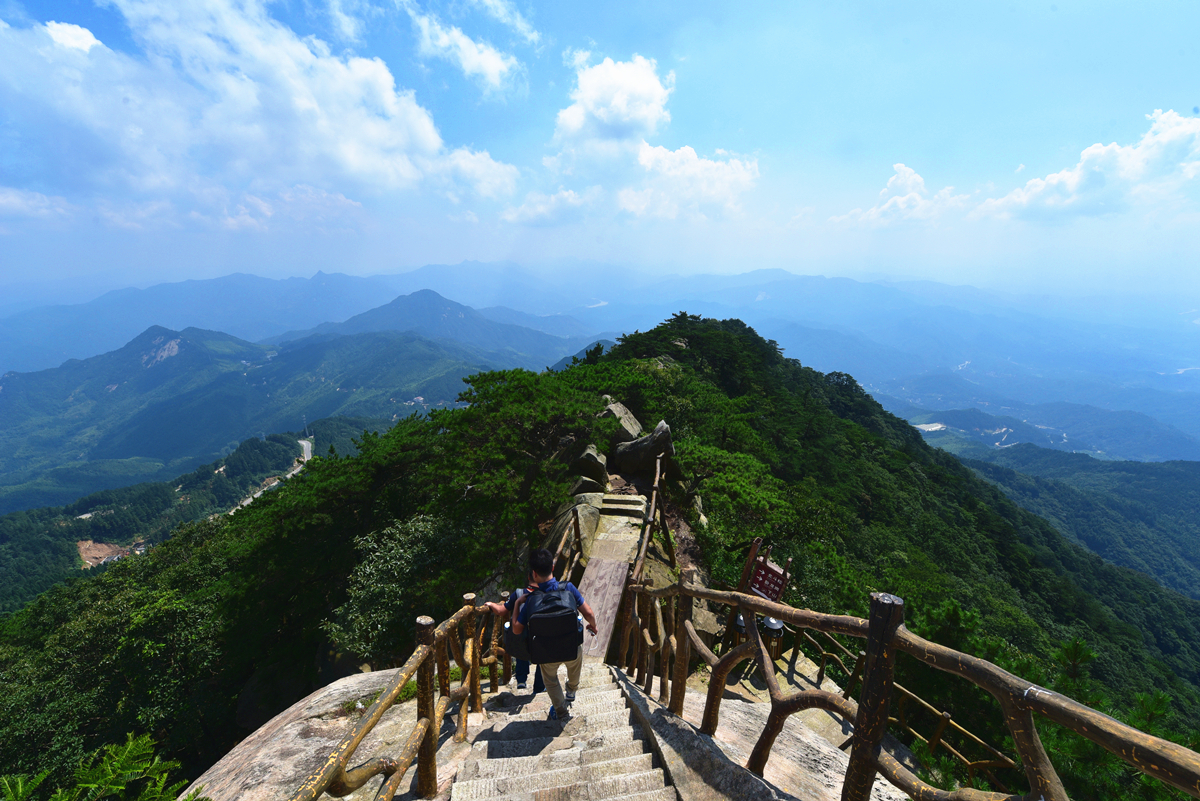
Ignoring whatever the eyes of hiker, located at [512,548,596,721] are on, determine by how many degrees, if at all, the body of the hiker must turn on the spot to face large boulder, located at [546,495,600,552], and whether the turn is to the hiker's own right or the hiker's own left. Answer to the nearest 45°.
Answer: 0° — they already face it

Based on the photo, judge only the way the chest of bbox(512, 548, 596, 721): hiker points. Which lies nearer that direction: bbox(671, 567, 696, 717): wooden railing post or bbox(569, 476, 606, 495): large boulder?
the large boulder

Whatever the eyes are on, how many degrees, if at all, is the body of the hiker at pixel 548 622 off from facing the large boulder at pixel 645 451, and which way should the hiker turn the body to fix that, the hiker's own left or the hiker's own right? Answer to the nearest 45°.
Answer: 0° — they already face it

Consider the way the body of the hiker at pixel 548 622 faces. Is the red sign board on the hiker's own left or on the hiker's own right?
on the hiker's own right

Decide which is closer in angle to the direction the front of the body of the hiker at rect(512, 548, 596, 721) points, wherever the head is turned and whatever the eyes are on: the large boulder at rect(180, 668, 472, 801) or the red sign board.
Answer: the red sign board

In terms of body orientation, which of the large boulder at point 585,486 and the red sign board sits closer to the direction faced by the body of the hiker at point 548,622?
the large boulder

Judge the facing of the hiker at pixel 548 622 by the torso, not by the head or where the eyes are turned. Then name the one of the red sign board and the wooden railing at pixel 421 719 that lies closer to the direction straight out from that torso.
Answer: the red sign board

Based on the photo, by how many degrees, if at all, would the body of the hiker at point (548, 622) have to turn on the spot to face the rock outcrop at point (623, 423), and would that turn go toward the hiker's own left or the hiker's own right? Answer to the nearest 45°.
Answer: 0° — they already face it

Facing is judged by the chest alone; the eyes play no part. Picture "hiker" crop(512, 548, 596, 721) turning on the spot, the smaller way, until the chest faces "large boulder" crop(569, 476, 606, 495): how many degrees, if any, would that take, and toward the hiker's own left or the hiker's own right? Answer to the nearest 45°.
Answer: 0° — they already face it

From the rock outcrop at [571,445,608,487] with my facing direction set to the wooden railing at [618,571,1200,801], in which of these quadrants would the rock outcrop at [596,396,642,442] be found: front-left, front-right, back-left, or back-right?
back-left

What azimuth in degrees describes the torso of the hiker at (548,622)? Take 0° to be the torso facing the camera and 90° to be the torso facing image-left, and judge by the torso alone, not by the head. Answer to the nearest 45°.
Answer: approximately 180°

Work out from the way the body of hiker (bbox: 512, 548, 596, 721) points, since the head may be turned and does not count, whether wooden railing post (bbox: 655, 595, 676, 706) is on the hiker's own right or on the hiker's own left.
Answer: on the hiker's own right
